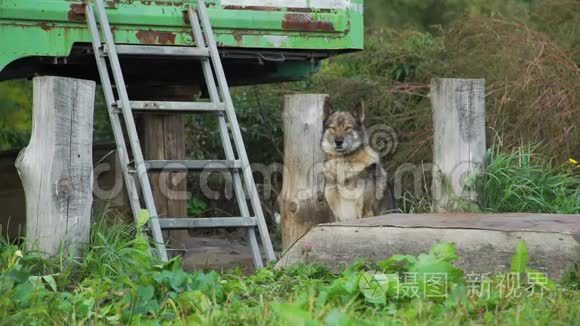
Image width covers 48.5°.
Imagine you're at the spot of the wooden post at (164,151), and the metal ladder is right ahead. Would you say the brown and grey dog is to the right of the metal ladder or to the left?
left
